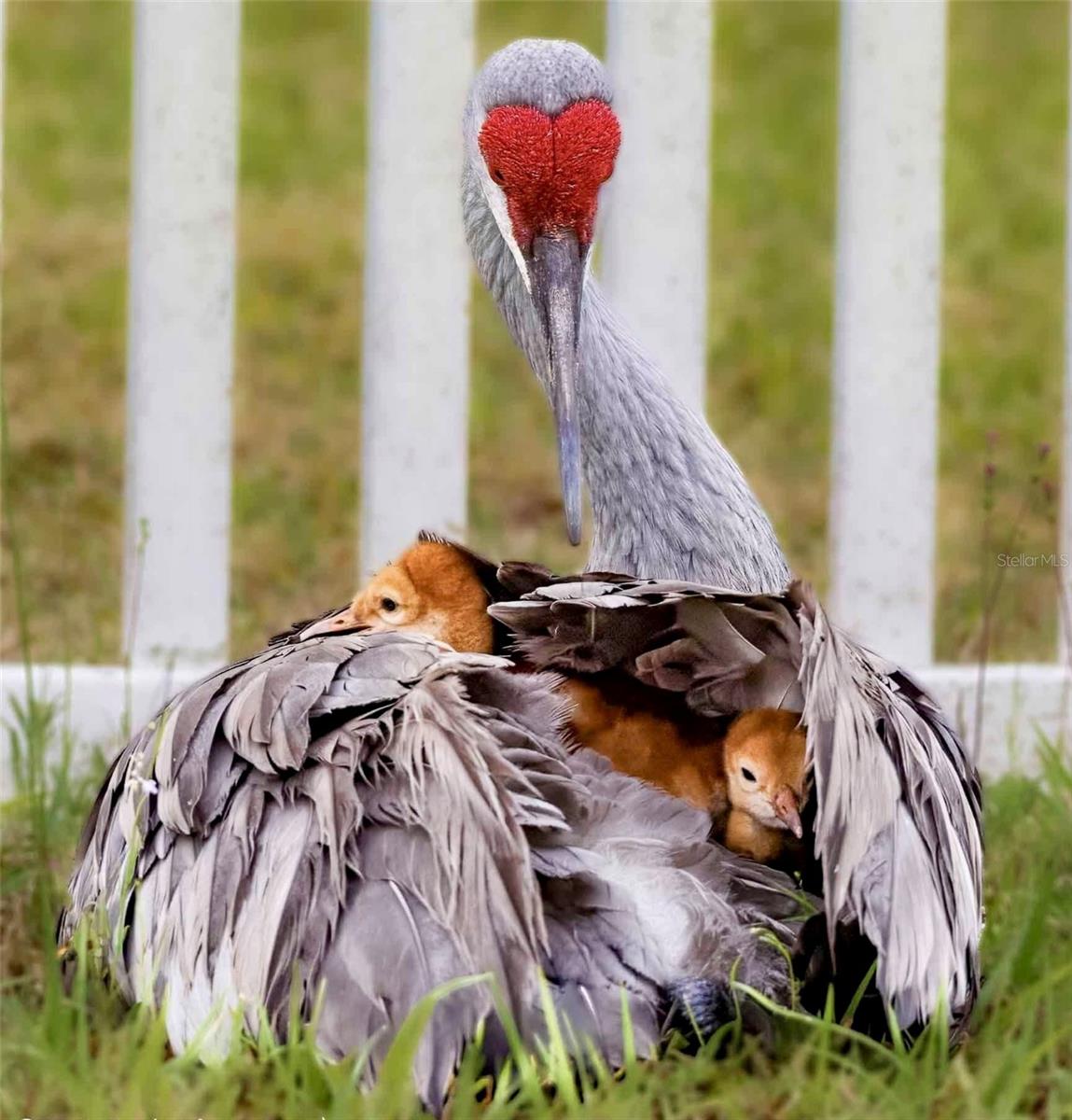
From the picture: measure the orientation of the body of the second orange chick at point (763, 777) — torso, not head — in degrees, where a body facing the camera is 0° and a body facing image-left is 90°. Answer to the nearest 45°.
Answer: approximately 315°

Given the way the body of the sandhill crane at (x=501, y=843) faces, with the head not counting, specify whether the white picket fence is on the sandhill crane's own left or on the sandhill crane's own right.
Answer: on the sandhill crane's own left

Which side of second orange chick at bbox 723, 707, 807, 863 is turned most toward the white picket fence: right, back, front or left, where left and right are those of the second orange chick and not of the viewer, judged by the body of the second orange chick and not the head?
back
